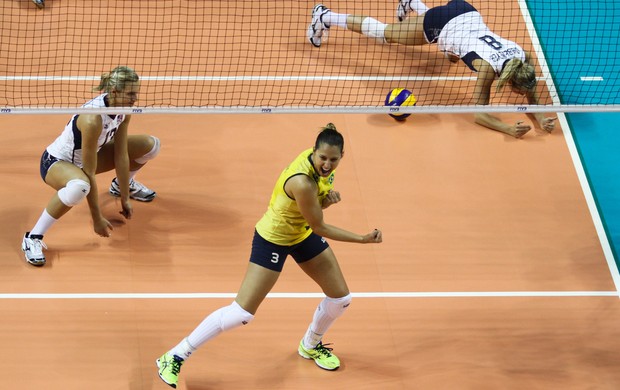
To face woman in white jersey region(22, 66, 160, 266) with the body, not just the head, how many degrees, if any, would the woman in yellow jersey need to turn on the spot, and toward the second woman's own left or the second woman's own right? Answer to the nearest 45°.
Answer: approximately 180°

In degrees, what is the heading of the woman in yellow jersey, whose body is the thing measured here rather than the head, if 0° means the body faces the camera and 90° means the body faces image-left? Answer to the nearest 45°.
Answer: approximately 315°

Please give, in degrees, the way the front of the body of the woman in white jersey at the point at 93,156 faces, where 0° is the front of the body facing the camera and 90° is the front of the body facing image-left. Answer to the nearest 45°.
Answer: approximately 315°

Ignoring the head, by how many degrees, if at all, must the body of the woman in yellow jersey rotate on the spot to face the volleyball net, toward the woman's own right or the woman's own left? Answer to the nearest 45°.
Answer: approximately 135° to the woman's own left

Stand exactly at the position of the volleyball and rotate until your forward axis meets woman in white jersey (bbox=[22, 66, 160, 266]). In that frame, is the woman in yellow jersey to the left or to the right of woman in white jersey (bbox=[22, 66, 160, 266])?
left

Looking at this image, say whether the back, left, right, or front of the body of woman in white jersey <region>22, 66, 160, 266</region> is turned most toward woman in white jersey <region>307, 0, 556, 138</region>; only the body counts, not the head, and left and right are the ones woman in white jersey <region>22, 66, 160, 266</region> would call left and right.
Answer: left

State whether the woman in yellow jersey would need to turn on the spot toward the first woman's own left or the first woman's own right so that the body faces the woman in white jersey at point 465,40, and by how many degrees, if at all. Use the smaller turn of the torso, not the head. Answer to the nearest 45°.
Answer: approximately 135° to the first woman's own left

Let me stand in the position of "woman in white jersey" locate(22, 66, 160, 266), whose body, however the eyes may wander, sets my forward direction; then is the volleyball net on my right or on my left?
on my left
